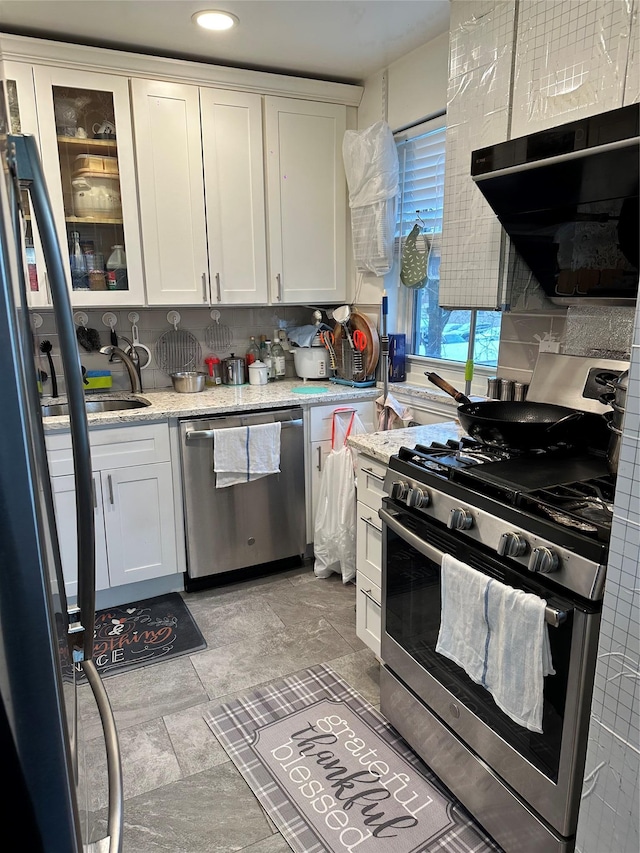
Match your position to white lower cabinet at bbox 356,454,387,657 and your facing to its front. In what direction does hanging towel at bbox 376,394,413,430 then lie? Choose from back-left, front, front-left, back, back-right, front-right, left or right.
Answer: back-right

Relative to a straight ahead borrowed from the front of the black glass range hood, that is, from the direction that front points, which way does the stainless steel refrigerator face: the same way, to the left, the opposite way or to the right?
the opposite way

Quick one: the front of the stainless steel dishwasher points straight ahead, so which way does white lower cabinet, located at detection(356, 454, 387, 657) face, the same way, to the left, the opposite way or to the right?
to the right

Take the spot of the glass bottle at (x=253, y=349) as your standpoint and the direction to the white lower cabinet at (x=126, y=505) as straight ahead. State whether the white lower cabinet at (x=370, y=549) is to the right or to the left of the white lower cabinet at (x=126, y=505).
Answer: left

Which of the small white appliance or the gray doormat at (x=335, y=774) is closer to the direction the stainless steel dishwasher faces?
the gray doormat

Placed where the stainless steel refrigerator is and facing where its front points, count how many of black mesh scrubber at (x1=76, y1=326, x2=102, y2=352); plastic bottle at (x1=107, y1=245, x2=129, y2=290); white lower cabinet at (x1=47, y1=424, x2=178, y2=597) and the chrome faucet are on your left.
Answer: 4

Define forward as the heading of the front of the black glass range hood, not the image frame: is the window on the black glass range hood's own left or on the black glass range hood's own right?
on the black glass range hood's own right

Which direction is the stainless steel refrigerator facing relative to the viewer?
to the viewer's right
